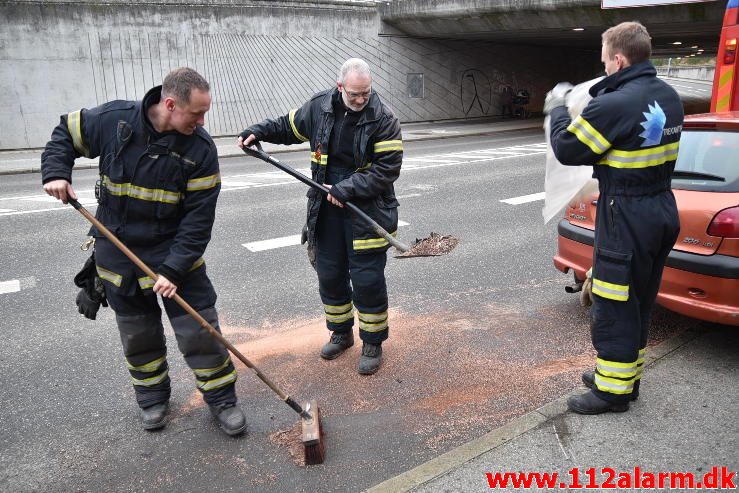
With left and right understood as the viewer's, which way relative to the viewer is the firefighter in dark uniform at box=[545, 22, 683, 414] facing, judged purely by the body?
facing away from the viewer and to the left of the viewer

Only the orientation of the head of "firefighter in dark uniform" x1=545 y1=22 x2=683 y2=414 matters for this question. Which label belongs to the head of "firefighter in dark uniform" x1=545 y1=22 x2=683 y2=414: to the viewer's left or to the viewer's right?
to the viewer's left

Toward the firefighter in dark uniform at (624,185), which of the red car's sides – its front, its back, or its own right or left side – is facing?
back

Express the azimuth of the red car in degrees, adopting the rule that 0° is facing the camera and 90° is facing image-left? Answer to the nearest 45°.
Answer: approximately 225°

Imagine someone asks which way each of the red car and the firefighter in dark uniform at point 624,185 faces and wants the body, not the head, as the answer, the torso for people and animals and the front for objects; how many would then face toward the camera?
0

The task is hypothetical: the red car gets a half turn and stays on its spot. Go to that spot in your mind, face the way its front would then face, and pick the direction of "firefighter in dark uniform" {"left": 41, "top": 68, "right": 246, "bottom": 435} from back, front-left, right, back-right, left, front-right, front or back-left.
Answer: front
